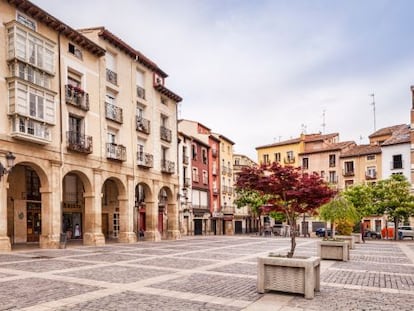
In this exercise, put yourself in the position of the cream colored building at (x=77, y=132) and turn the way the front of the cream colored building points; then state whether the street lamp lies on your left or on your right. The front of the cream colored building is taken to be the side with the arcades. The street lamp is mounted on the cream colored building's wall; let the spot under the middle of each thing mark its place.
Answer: on your right

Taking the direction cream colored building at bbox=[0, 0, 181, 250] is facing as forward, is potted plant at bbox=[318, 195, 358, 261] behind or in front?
in front

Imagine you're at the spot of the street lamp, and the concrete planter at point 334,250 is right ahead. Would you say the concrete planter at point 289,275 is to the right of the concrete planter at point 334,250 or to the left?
right

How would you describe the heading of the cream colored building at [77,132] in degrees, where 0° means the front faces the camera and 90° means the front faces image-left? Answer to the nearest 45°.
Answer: approximately 315°

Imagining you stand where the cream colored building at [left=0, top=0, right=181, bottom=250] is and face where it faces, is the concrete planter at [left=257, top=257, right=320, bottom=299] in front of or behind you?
in front
